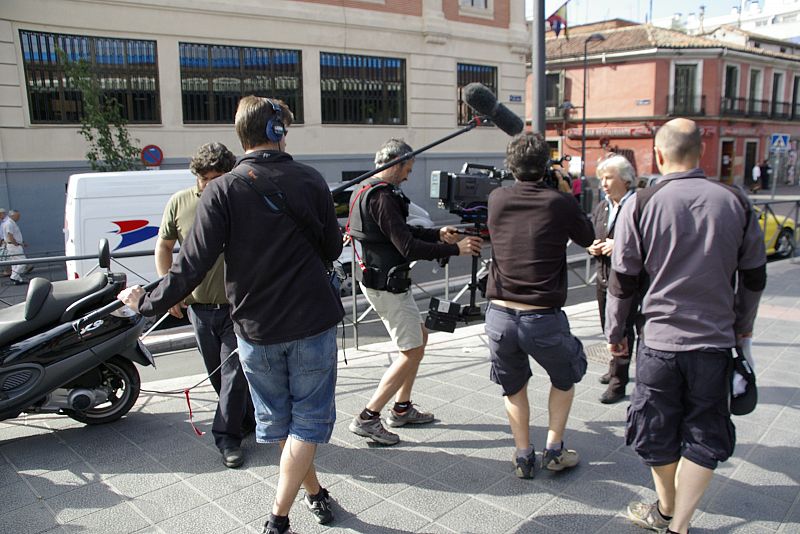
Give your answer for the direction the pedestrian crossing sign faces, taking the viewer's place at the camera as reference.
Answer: facing the viewer

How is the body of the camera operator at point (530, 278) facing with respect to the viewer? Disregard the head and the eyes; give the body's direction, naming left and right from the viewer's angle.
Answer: facing away from the viewer

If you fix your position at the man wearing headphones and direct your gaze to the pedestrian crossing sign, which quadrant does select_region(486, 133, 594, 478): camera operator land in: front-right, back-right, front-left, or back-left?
front-right

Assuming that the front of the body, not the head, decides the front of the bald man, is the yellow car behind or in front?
in front

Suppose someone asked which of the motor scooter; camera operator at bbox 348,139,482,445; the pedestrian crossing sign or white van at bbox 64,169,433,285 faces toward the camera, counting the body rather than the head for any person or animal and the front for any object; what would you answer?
the pedestrian crossing sign

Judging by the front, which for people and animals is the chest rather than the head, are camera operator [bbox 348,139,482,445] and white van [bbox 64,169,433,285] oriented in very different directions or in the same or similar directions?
same or similar directions

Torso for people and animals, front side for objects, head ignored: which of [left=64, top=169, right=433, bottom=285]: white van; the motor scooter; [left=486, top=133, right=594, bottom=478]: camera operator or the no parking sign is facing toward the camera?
the no parking sign

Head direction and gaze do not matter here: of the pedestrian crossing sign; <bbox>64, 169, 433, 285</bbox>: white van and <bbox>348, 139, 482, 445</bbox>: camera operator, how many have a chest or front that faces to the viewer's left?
0

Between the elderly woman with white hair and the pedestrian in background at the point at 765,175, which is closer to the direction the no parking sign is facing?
the elderly woman with white hair

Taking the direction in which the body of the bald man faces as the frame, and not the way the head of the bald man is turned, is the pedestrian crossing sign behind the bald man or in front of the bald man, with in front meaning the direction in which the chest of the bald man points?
in front

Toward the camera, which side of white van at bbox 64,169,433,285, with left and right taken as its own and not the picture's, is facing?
right

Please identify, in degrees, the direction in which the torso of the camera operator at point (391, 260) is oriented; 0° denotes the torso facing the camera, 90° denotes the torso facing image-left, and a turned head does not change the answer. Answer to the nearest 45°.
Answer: approximately 270°

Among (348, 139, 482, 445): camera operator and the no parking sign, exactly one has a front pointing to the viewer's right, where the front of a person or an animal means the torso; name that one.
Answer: the camera operator

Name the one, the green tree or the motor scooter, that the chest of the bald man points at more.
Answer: the green tree

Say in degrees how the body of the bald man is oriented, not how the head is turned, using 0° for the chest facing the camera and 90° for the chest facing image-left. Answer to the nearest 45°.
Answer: approximately 180°

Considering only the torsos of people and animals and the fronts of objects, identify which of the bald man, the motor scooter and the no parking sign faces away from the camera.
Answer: the bald man

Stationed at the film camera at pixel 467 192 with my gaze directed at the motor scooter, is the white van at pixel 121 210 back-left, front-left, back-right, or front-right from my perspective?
front-right
